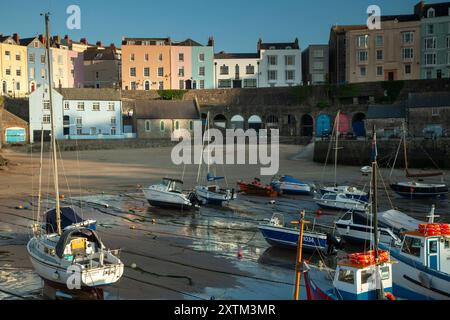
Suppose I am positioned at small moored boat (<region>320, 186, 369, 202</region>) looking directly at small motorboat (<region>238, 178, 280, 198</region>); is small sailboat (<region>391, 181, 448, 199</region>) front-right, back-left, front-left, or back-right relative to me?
back-right

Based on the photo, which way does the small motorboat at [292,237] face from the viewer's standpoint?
to the viewer's left

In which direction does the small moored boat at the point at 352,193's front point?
to the viewer's left

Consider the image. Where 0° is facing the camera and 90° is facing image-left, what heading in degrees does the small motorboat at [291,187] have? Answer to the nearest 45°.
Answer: approximately 90°

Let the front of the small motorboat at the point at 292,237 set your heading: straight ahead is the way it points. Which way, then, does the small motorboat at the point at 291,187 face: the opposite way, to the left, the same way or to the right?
the same way

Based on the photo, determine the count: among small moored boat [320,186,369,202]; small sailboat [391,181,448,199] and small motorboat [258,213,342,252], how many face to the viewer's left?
3

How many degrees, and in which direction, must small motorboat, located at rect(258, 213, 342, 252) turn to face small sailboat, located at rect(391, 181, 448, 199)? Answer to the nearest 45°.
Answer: approximately 135° to its right

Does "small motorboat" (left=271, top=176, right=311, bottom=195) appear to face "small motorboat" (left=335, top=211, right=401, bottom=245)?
no

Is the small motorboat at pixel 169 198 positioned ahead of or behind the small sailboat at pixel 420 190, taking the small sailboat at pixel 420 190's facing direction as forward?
ahead

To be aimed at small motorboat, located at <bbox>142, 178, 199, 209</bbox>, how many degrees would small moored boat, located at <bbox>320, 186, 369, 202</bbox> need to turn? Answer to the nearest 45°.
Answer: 0° — it already faces it

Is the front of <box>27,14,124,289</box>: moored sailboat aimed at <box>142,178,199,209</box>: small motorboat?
no

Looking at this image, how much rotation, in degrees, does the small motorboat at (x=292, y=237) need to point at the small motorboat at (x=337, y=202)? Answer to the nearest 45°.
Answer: approximately 90° to its right

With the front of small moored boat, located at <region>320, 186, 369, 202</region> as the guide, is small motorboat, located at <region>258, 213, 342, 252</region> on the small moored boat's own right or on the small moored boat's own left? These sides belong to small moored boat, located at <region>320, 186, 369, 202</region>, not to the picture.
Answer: on the small moored boat's own left

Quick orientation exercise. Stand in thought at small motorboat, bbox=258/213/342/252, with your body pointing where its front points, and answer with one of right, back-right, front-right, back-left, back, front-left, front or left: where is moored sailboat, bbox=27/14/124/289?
front-left

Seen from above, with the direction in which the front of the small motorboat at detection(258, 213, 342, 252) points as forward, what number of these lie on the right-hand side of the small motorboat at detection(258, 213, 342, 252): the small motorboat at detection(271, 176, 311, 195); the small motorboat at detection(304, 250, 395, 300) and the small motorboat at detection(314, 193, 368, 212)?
2

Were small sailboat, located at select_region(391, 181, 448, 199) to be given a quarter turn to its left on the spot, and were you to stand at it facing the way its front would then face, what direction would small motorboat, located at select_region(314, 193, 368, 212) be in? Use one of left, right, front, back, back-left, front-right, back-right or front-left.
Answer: front-right
